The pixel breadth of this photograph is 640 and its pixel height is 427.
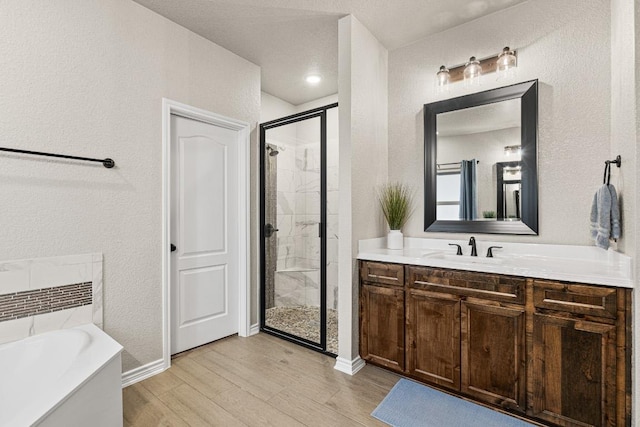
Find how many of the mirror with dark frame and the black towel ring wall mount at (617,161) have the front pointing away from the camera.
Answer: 0

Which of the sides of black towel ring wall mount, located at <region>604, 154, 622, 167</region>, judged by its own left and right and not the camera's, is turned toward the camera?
left

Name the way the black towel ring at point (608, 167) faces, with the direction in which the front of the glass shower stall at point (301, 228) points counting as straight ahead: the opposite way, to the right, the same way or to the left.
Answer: to the right

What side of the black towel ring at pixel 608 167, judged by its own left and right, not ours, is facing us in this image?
left

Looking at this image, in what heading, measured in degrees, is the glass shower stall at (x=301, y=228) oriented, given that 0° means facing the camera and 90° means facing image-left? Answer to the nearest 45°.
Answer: approximately 45°

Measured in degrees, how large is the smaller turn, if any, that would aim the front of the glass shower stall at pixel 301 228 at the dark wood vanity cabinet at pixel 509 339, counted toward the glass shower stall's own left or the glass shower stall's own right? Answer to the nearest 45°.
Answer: approximately 90° to the glass shower stall's own left

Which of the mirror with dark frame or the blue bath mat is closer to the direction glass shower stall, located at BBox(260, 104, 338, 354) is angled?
the blue bath mat

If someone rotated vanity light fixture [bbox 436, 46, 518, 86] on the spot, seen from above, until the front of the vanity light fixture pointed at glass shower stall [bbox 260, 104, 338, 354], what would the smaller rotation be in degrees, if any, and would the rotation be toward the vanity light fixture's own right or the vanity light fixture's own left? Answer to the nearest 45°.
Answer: approximately 45° to the vanity light fixture's own right
